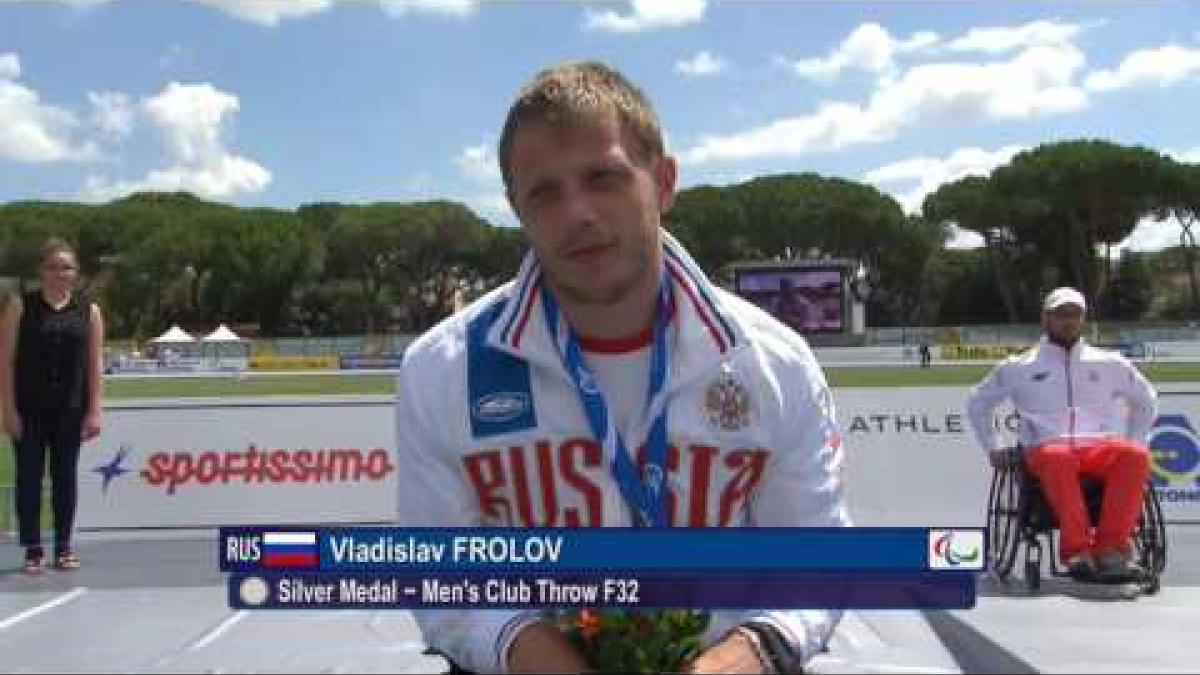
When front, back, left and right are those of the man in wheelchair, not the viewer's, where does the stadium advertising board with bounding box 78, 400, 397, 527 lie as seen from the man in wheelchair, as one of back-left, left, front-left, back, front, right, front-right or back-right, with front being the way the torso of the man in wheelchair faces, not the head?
right

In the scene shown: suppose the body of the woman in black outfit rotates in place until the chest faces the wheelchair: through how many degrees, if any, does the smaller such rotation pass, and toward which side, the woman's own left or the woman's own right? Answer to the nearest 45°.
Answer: approximately 45° to the woman's own left

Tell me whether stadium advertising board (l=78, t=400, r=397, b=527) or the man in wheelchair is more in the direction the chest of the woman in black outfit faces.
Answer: the man in wheelchair

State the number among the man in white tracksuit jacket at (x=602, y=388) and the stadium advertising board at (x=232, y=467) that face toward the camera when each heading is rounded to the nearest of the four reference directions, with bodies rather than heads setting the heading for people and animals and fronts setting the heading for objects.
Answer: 2

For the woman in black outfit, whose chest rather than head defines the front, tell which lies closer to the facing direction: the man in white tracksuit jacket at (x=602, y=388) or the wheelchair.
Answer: the man in white tracksuit jacket

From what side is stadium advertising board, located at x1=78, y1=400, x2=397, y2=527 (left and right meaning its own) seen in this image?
front

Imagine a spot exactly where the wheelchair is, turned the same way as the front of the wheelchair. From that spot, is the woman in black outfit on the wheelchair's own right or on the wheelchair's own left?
on the wheelchair's own right

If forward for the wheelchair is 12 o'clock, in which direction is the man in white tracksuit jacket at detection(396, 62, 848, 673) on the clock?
The man in white tracksuit jacket is roughly at 12 o'clock from the wheelchair.

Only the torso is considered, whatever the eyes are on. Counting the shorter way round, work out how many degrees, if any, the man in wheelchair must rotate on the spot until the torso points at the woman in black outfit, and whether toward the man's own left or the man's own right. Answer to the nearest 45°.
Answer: approximately 90° to the man's own right

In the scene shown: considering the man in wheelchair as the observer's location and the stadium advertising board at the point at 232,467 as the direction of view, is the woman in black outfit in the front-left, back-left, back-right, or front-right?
front-left

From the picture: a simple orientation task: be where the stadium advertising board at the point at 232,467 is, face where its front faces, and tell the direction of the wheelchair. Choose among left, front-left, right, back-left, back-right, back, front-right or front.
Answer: front-left

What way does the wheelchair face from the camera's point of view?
toward the camera

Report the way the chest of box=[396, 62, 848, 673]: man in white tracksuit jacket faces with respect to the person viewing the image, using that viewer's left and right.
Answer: facing the viewer

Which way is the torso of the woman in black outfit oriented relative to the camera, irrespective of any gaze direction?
toward the camera
